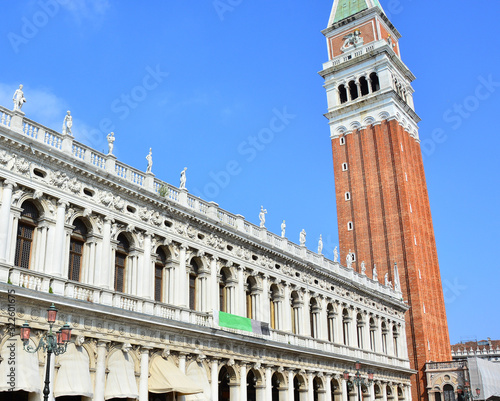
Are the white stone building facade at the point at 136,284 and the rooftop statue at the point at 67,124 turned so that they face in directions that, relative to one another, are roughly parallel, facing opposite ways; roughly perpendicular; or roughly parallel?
roughly parallel

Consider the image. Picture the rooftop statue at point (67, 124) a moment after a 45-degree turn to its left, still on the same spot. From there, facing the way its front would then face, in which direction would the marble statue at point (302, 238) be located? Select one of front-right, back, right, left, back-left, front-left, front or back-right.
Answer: front-left

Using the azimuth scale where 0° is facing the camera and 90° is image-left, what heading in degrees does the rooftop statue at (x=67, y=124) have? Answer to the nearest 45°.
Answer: approximately 315°

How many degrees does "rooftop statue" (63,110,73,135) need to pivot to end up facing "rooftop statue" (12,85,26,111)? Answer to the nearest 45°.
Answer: approximately 90° to its right

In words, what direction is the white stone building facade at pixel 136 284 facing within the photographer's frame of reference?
facing the viewer and to the right of the viewer
